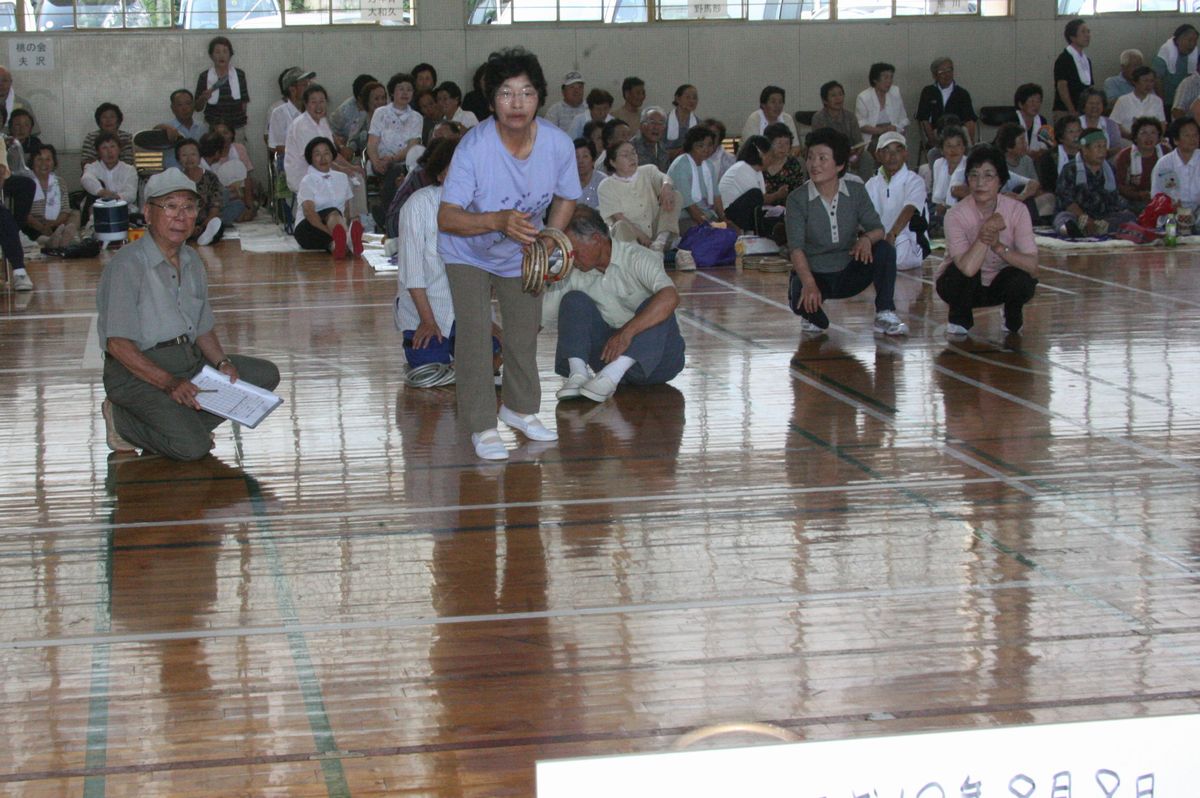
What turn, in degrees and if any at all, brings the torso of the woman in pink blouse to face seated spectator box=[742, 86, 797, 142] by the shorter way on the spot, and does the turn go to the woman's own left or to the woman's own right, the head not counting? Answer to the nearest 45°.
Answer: approximately 180°

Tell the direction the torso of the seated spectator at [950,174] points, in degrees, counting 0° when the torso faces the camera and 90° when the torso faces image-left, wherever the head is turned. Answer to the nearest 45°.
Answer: approximately 0°

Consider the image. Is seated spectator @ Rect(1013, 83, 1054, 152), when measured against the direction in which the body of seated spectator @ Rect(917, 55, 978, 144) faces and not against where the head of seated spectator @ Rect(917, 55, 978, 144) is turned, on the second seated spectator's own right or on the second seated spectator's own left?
on the second seated spectator's own left

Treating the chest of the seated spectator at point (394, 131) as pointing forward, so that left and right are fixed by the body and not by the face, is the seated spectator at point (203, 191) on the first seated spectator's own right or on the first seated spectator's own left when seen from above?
on the first seated spectator's own right

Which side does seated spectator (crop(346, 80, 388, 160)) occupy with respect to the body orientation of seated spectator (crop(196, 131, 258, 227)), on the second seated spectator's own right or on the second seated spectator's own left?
on the second seated spectator's own left
